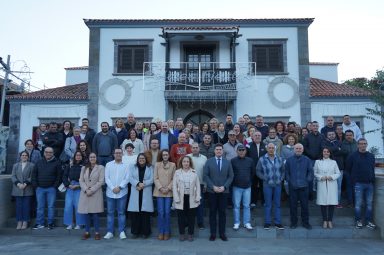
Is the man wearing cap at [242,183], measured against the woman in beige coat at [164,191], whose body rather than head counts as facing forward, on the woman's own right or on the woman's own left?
on the woman's own left

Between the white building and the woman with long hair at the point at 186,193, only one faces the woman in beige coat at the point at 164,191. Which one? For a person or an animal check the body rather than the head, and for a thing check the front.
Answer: the white building

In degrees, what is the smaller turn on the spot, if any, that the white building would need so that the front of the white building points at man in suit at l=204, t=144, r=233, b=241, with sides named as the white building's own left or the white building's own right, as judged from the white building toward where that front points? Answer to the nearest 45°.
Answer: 0° — it already faces them

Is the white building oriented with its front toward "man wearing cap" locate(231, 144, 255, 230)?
yes

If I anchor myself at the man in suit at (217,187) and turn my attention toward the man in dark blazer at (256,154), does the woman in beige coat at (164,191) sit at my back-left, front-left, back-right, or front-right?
back-left

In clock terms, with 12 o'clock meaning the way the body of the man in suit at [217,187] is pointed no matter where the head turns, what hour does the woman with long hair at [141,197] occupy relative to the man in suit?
The woman with long hair is roughly at 3 o'clock from the man in suit.

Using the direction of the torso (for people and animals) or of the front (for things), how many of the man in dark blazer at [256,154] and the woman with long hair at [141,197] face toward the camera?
2

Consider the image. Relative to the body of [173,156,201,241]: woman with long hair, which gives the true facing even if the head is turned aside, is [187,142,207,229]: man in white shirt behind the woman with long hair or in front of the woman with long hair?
behind

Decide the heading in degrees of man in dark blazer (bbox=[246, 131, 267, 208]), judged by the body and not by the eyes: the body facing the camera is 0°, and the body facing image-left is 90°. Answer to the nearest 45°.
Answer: approximately 0°
